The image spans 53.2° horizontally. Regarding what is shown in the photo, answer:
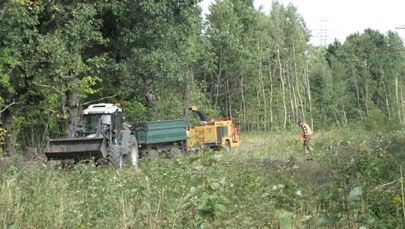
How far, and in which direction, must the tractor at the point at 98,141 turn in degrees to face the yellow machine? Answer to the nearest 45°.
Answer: approximately 180°

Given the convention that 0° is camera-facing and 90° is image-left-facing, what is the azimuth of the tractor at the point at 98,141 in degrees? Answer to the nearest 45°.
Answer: approximately 45°

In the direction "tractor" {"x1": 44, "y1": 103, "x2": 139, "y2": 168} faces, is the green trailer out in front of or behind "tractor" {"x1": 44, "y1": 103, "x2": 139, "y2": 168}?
behind
